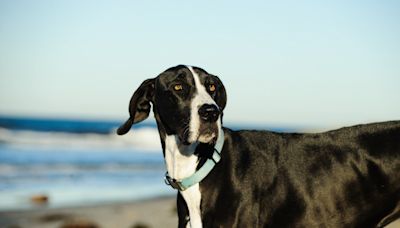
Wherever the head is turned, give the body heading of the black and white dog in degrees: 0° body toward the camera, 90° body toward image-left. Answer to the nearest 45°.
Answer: approximately 90°
